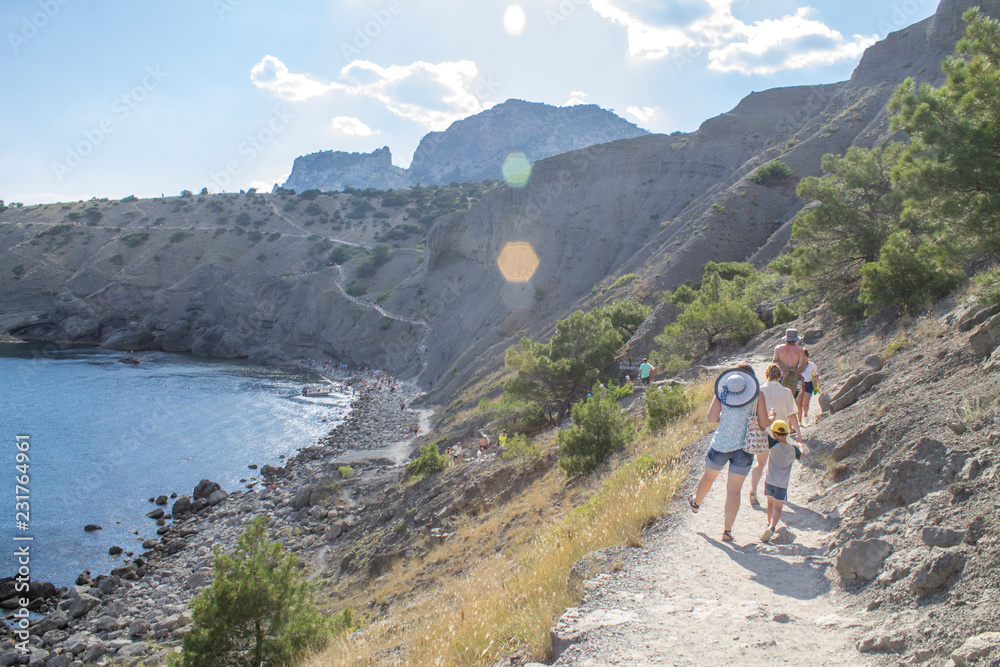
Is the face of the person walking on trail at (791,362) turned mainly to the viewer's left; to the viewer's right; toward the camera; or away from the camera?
away from the camera

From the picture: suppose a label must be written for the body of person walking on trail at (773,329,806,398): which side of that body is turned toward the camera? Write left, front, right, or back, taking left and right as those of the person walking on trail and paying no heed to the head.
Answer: back

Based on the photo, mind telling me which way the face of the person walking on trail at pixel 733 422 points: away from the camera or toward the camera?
away from the camera

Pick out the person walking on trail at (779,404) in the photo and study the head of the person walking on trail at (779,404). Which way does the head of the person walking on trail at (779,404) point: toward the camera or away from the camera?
away from the camera

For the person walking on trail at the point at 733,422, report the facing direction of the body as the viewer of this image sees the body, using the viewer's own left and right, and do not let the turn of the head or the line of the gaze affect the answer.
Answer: facing away from the viewer

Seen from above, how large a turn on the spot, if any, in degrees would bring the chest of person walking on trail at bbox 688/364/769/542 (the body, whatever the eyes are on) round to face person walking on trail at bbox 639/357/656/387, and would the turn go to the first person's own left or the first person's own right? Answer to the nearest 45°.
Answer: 0° — they already face them

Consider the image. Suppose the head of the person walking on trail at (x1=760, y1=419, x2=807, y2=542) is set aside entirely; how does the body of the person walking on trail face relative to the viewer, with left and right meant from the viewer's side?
facing away from the viewer
